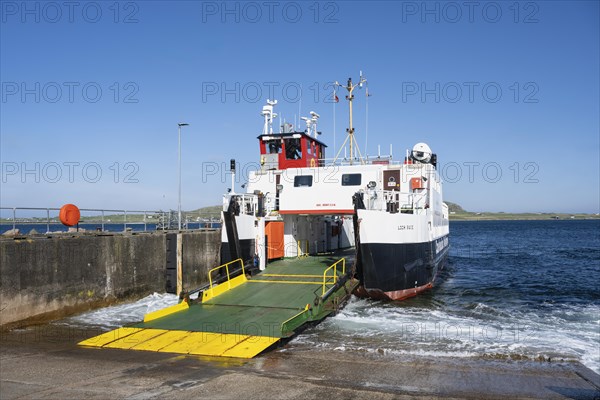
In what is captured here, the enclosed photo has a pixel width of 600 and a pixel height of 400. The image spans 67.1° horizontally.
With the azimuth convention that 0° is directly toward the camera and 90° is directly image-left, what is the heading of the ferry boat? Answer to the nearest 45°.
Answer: approximately 45°

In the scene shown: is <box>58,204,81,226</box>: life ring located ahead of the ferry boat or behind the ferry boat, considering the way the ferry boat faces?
ahead
